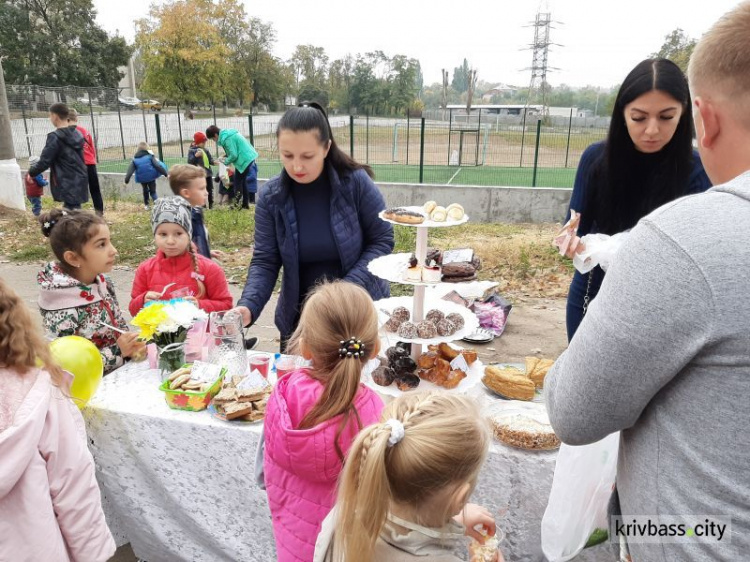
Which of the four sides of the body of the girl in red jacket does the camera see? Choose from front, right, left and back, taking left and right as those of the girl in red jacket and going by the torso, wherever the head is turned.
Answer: front

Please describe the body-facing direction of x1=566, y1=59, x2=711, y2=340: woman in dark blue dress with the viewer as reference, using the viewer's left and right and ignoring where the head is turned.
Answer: facing the viewer

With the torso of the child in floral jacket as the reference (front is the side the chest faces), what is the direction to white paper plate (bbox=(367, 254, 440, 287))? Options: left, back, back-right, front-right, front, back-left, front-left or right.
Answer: front

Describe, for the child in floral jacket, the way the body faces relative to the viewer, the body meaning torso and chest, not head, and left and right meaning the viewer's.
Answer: facing the viewer and to the right of the viewer

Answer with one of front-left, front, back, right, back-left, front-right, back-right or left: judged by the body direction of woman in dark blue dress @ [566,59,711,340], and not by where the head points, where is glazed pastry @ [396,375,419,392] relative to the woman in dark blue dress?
front-right

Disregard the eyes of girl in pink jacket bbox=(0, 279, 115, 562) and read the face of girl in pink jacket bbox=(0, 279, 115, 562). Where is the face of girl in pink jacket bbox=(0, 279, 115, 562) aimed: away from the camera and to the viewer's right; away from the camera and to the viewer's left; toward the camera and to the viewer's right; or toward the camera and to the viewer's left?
away from the camera and to the viewer's right

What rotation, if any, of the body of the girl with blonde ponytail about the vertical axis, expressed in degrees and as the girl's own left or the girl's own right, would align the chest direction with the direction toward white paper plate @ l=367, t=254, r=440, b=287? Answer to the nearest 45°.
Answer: approximately 45° to the girl's own left

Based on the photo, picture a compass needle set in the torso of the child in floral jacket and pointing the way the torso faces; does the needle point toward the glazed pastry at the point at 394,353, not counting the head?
yes

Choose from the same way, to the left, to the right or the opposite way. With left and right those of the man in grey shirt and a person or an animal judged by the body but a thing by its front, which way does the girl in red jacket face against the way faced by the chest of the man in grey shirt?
the opposite way

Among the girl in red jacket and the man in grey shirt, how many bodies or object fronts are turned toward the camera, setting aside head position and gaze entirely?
1

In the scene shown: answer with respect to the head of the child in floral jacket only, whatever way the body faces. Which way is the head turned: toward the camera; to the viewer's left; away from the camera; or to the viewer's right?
to the viewer's right

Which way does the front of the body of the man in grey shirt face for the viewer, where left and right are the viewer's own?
facing away from the viewer and to the left of the viewer

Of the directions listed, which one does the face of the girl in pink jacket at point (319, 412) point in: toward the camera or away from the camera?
away from the camera

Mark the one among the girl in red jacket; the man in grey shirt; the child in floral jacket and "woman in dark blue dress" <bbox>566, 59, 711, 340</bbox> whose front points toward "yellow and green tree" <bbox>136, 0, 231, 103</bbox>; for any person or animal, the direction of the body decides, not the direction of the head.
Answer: the man in grey shirt

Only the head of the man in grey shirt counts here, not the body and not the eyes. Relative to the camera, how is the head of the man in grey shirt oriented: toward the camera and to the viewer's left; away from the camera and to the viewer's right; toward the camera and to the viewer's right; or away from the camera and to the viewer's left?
away from the camera and to the viewer's left

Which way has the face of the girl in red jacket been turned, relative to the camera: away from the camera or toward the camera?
toward the camera

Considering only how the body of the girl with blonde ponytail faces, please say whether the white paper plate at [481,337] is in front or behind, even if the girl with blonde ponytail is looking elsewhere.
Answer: in front

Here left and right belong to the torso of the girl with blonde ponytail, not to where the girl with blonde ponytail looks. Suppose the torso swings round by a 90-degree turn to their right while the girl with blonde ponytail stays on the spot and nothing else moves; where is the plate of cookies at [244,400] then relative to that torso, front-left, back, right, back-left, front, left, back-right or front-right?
back

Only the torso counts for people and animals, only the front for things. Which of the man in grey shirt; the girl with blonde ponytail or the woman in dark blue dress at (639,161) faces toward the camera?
the woman in dark blue dress

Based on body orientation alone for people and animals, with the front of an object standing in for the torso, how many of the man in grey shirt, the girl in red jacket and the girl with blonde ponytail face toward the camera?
1
